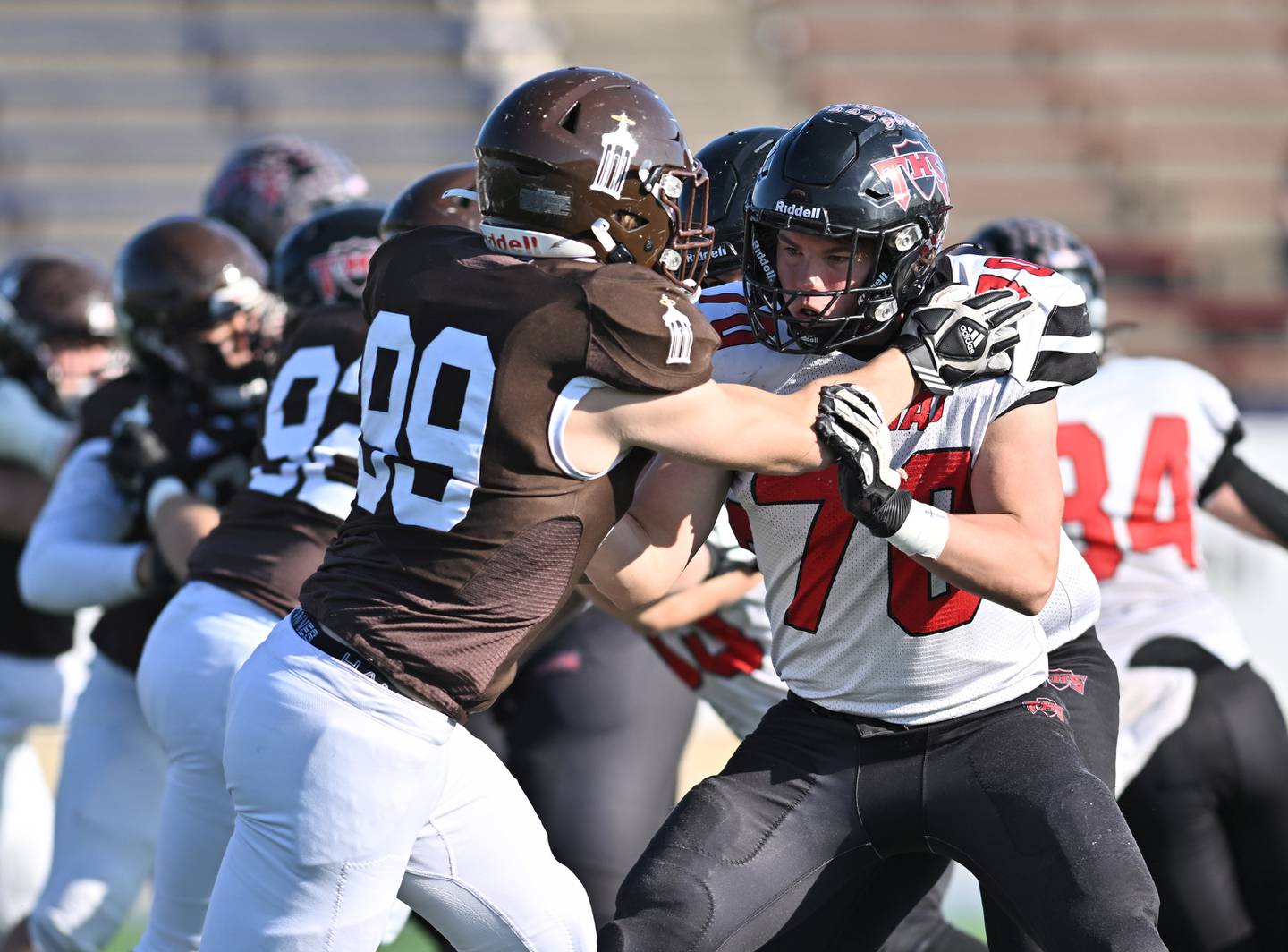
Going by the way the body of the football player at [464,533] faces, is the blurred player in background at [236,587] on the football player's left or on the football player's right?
on the football player's left

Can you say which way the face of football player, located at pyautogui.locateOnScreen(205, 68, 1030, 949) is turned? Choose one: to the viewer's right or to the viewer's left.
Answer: to the viewer's right

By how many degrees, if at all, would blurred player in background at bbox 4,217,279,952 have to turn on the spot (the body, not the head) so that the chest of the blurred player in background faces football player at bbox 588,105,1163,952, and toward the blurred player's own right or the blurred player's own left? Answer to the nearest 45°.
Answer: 0° — they already face them

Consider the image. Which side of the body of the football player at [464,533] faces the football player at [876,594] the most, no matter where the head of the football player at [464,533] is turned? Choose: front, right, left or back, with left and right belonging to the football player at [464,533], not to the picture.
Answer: front

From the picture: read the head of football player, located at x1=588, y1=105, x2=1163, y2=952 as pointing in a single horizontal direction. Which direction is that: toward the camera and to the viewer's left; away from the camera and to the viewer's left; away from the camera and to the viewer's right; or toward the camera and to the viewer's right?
toward the camera and to the viewer's left

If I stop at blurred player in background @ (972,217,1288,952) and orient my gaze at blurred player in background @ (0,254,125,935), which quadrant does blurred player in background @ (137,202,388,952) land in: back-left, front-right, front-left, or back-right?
front-left

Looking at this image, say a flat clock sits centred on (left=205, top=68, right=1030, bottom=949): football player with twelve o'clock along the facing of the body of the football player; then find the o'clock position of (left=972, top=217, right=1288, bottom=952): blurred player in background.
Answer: The blurred player in background is roughly at 12 o'clock from the football player.

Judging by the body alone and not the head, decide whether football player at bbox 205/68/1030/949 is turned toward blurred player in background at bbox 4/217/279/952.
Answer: no

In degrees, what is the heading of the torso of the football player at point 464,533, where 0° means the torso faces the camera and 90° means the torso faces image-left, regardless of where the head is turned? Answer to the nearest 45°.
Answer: approximately 225°

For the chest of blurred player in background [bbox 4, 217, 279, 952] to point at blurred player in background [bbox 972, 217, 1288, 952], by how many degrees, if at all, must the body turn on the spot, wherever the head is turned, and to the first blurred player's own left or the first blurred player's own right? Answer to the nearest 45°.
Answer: approximately 45° to the first blurred player's own left

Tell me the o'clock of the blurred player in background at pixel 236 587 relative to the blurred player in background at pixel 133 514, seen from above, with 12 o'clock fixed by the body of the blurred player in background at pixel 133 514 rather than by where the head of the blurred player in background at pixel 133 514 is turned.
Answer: the blurred player in background at pixel 236 587 is roughly at 1 o'clock from the blurred player in background at pixel 133 514.

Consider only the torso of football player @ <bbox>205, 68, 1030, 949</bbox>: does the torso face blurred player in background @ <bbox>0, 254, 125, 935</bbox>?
no

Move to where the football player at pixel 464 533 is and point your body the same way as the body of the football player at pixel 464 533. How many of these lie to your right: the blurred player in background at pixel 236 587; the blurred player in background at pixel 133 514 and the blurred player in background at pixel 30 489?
0

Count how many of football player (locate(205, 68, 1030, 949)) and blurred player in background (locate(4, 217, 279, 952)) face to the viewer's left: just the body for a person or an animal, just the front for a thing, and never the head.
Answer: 0
